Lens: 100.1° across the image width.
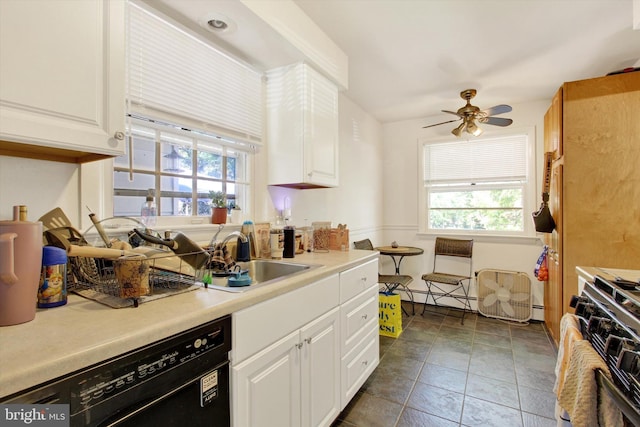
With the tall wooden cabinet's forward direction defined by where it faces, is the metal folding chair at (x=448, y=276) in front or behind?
in front

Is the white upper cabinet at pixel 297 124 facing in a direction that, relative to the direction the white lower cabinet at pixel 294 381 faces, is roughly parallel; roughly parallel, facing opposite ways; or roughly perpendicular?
roughly parallel

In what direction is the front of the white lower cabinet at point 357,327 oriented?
to the viewer's right

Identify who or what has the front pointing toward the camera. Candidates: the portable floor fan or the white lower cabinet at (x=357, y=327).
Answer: the portable floor fan

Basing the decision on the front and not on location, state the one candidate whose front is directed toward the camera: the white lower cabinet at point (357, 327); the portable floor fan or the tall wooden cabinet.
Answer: the portable floor fan

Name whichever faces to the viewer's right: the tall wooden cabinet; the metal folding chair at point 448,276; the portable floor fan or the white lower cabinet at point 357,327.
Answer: the white lower cabinet

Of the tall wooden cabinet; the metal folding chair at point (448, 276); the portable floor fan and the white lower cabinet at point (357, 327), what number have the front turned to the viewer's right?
1

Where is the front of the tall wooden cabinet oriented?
to the viewer's left

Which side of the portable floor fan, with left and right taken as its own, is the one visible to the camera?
front

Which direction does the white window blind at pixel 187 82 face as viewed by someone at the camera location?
facing the viewer and to the right of the viewer
